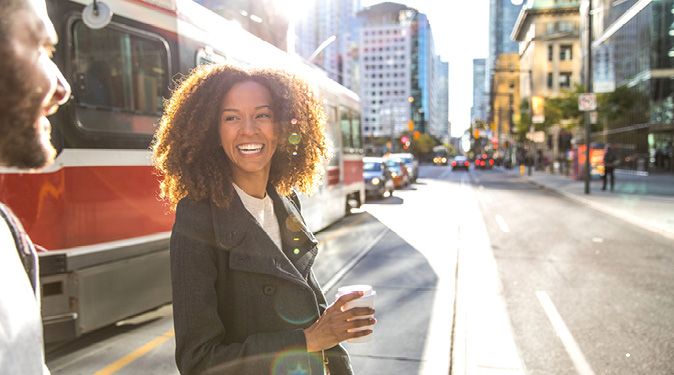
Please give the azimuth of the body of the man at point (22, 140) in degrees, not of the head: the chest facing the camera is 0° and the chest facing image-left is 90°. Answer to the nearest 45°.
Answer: approximately 270°

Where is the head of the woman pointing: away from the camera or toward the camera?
toward the camera

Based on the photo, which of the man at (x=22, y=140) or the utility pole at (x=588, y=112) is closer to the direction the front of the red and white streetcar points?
the man

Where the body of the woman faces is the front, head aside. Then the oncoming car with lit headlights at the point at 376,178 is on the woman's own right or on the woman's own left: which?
on the woman's own left

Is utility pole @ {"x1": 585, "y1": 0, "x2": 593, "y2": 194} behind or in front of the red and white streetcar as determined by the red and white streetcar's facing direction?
behind

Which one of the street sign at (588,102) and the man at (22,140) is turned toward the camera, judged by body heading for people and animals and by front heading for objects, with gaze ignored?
the street sign

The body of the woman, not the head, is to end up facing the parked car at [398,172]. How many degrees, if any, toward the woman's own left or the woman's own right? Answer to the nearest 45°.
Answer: approximately 135° to the woman's own left

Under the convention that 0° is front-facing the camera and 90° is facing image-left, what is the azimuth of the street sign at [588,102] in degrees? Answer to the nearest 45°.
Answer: approximately 0°

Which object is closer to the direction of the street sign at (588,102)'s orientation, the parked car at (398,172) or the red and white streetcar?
the red and white streetcar

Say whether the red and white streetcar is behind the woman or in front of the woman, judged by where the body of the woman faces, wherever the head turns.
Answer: behind

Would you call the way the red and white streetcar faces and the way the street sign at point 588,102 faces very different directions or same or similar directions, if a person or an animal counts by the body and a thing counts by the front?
same or similar directions

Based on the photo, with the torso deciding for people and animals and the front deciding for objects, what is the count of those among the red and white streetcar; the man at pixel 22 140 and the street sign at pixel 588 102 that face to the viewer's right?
1

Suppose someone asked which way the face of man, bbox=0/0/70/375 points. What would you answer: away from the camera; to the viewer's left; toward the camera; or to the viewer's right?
to the viewer's right

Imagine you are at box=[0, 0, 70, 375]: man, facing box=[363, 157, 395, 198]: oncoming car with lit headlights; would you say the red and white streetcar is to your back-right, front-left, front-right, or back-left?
front-left
